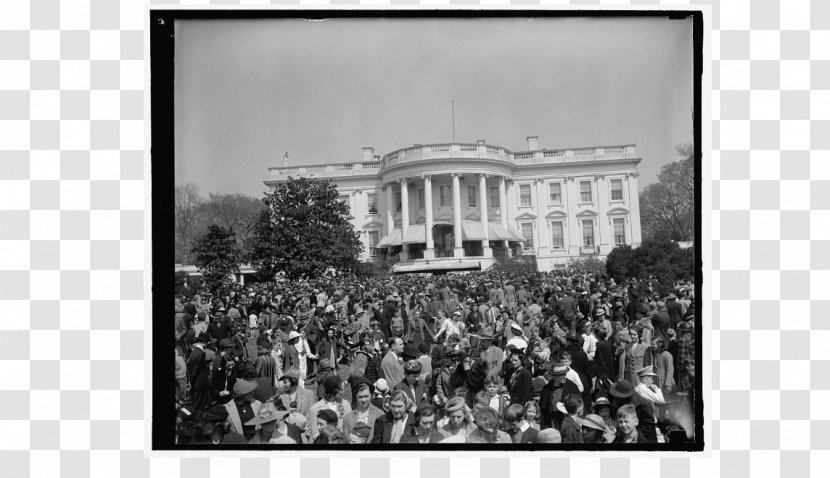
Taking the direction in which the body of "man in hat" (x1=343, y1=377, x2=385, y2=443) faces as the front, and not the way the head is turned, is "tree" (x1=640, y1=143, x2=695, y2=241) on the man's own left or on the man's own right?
on the man's own left

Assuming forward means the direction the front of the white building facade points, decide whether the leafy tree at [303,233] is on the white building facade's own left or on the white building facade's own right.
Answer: on the white building facade's own right

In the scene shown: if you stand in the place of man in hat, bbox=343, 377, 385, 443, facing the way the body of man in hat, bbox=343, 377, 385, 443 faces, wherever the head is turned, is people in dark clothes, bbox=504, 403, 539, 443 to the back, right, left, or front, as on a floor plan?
left

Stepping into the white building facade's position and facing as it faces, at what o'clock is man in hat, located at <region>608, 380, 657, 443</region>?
The man in hat is roughly at 11 o'clock from the white building facade.

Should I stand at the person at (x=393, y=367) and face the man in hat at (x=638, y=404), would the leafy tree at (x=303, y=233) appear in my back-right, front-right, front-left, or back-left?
back-left

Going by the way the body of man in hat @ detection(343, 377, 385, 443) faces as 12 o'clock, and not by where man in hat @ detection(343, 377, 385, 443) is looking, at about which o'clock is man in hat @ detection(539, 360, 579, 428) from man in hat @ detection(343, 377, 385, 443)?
man in hat @ detection(539, 360, 579, 428) is roughly at 9 o'clock from man in hat @ detection(343, 377, 385, 443).

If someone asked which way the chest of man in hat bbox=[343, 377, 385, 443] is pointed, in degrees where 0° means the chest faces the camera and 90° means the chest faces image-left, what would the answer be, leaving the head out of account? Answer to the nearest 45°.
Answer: approximately 0°
